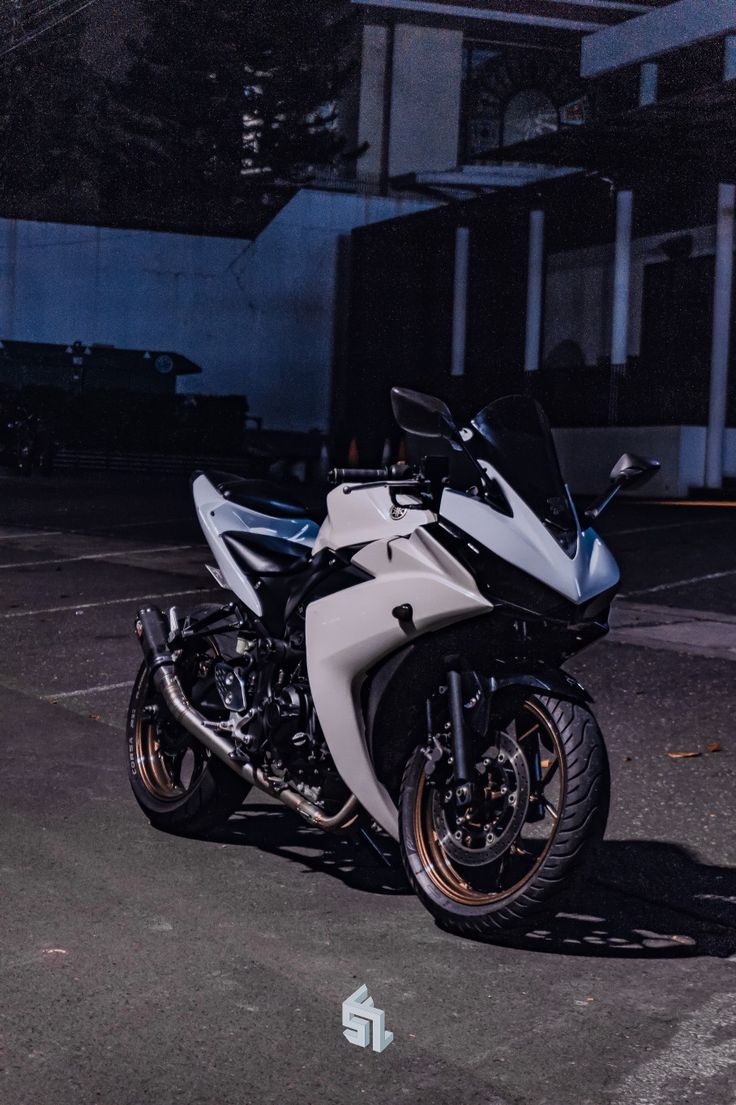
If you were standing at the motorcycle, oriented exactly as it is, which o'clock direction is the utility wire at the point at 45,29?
The utility wire is roughly at 7 o'clock from the motorcycle.

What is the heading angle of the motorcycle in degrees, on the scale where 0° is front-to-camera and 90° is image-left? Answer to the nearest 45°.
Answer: approximately 315°

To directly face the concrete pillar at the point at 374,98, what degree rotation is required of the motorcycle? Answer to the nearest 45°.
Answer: approximately 135° to its left

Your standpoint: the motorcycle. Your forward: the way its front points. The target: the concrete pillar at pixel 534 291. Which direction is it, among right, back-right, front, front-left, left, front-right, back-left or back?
back-left

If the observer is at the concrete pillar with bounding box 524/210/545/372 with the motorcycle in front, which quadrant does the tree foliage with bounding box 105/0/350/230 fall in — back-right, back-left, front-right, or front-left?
back-right

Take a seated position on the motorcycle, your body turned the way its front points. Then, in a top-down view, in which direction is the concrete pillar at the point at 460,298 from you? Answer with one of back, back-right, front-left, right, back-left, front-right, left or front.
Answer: back-left

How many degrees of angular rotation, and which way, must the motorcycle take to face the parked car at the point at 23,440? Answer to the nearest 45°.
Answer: approximately 135° to its left

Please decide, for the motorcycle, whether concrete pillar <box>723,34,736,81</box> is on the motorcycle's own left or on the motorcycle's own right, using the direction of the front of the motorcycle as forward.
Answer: on the motorcycle's own left

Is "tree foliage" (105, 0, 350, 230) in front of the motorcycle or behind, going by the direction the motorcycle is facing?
behind

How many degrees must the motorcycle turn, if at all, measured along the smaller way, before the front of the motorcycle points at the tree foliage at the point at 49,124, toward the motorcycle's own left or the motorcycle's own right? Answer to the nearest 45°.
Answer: approximately 135° to the motorcycle's own left
